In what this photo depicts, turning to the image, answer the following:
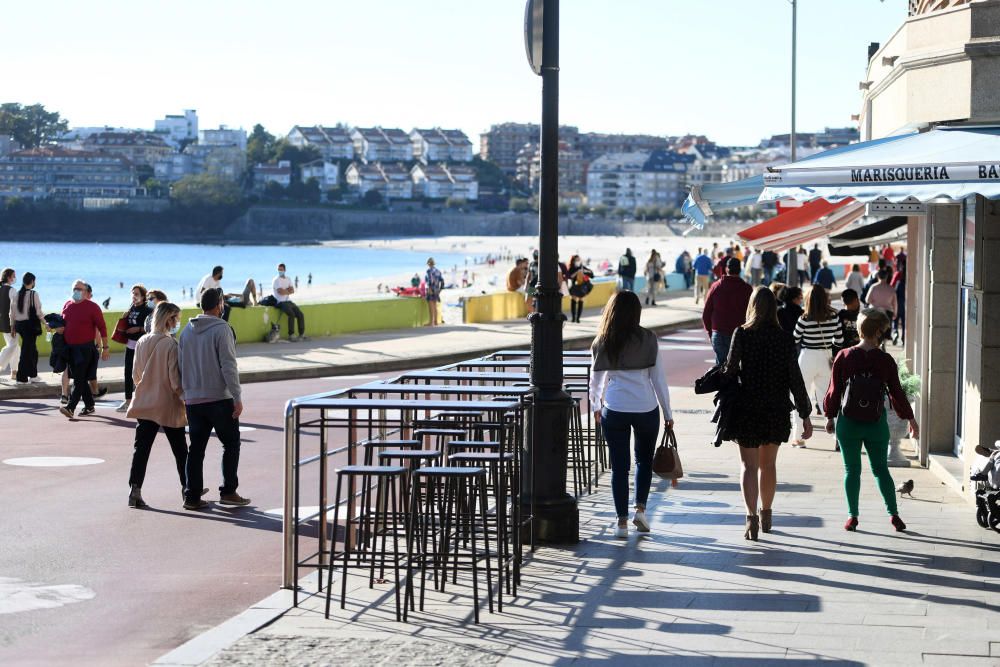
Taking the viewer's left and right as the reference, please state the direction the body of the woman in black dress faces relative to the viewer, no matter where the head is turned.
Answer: facing away from the viewer

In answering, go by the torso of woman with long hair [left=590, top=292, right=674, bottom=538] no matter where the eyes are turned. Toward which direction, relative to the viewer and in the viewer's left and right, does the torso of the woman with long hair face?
facing away from the viewer

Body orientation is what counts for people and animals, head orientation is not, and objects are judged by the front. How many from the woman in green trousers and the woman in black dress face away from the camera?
2

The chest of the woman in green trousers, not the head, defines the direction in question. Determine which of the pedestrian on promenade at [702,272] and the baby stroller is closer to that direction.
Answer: the pedestrian on promenade

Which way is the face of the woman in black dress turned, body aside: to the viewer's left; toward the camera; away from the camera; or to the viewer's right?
away from the camera

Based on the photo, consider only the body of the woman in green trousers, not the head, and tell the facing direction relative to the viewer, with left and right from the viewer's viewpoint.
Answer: facing away from the viewer

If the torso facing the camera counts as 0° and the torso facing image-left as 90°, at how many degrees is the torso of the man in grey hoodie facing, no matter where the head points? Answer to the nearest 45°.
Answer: approximately 225°

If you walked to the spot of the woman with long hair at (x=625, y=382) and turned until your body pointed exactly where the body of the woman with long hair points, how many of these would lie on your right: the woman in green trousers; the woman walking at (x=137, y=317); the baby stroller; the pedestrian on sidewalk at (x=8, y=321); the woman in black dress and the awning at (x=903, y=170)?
4

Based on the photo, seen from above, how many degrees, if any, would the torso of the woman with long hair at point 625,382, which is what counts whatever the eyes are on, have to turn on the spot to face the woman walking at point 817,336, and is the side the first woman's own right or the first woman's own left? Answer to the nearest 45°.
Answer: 0° — they already face them
